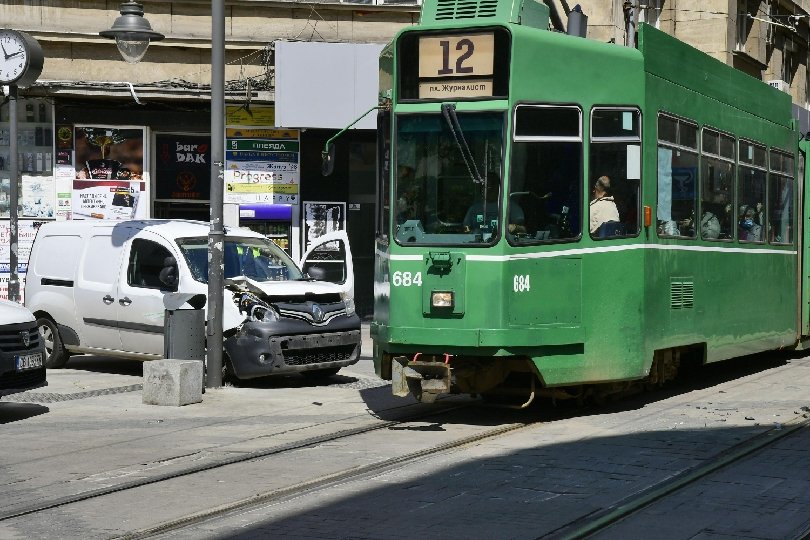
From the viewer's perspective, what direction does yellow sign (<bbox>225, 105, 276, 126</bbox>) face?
toward the camera

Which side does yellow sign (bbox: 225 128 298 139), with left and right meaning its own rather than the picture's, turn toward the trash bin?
front

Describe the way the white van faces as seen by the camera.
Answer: facing the viewer and to the right of the viewer

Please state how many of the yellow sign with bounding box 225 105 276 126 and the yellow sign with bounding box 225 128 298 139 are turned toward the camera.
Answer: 2

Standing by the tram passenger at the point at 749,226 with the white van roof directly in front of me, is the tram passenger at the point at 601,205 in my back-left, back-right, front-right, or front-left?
front-left

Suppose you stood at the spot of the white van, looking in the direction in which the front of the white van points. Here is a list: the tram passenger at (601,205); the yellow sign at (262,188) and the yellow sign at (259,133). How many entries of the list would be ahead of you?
1

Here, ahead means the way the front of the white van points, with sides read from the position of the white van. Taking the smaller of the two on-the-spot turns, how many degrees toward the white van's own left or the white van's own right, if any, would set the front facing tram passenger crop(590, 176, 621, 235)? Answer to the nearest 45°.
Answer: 0° — it already faces them

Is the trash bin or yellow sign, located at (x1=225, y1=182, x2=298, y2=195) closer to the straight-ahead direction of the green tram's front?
the trash bin

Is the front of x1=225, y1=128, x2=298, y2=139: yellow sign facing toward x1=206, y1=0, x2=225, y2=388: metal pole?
yes

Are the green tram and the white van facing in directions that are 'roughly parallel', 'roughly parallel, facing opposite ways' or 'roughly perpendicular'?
roughly perpendicular

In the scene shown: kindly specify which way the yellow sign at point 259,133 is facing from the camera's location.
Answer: facing the viewer

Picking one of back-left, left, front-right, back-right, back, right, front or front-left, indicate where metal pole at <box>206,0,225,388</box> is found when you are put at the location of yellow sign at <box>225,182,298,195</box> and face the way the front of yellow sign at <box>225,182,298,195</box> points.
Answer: front

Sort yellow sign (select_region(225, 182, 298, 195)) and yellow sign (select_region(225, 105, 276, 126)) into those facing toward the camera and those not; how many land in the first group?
2

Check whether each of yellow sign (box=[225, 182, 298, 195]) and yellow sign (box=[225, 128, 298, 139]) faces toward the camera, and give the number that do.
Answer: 2

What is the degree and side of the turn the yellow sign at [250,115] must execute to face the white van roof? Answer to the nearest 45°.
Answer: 0° — it already faces it
